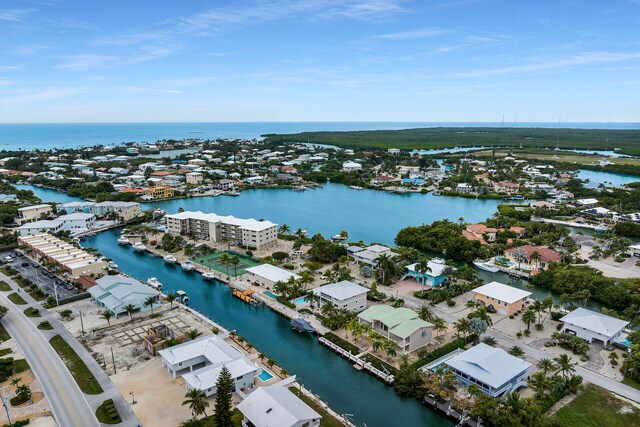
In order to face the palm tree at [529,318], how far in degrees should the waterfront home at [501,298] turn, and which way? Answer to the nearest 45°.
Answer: approximately 90° to its left

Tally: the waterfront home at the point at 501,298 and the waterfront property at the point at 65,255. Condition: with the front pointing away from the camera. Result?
0

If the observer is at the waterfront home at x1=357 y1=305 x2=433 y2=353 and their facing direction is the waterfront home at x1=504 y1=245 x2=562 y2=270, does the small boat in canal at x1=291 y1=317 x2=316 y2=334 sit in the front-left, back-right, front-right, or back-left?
back-left

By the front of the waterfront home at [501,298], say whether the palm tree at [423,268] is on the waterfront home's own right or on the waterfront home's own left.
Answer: on the waterfront home's own right

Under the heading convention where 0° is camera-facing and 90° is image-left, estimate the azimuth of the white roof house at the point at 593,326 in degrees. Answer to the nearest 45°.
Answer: approximately 45°
